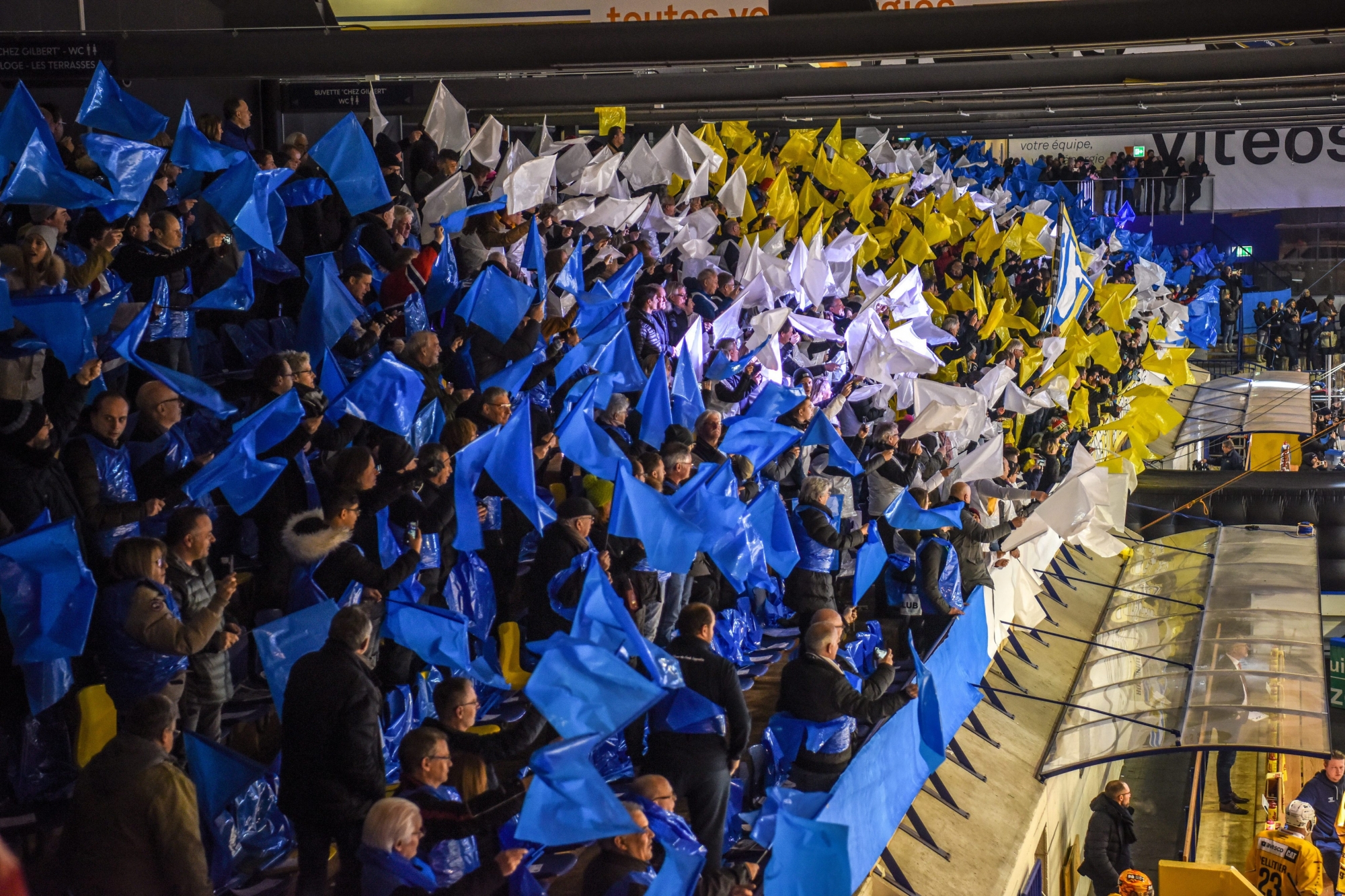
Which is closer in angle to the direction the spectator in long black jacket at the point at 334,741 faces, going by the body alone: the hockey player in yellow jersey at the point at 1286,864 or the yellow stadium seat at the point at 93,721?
the hockey player in yellow jersey

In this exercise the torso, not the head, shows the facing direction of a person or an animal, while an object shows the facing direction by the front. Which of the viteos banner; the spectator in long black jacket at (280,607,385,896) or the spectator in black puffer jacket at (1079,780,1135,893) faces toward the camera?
the viteos banner

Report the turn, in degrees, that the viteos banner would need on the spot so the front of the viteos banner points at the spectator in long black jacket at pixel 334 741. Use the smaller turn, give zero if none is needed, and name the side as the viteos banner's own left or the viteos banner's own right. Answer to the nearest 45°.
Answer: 0° — it already faces them

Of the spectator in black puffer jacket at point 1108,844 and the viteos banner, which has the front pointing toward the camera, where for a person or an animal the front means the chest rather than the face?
the viteos banner

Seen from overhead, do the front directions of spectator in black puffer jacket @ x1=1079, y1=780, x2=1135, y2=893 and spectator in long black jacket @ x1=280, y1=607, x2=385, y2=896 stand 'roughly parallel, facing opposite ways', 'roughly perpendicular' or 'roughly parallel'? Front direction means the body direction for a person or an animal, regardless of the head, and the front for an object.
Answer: roughly perpendicular

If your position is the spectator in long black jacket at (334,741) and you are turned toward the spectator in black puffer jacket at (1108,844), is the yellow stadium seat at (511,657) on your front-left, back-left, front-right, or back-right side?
front-left

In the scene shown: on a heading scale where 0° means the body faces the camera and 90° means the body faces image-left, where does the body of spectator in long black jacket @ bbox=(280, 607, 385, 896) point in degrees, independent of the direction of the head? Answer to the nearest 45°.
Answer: approximately 225°

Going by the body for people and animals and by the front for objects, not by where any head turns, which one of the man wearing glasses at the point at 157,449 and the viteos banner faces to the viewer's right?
the man wearing glasses

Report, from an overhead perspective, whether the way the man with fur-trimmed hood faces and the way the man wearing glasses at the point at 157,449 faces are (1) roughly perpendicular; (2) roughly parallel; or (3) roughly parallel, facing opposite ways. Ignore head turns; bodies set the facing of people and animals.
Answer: roughly parallel

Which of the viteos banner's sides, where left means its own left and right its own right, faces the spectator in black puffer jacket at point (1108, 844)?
front

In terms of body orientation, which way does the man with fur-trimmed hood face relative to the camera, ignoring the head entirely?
to the viewer's right

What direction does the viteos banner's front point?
toward the camera

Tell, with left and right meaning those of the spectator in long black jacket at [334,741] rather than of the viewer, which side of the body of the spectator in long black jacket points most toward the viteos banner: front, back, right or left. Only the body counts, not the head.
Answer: front
